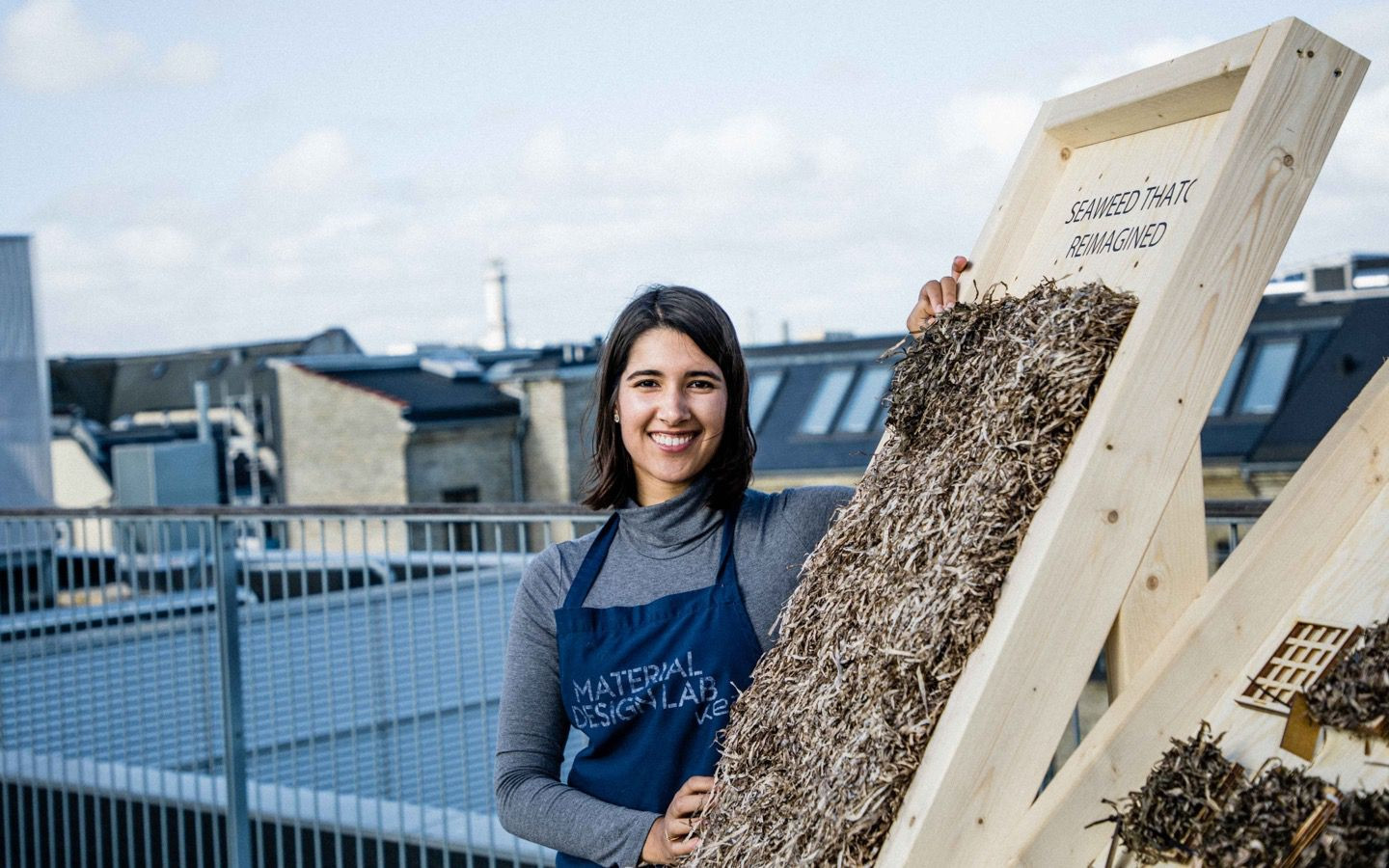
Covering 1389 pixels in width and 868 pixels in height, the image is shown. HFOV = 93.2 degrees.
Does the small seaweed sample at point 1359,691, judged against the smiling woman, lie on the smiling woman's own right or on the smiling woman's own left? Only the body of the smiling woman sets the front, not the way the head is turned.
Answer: on the smiling woman's own left

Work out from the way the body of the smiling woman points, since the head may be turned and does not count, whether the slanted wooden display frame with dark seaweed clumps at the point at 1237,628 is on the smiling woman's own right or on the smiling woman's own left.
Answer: on the smiling woman's own left

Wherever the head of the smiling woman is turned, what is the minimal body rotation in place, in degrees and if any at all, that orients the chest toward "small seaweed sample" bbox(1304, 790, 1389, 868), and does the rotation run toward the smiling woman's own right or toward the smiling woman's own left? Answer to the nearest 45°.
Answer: approximately 45° to the smiling woman's own left

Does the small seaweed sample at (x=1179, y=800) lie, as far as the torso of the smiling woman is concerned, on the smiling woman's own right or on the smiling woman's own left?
on the smiling woman's own left

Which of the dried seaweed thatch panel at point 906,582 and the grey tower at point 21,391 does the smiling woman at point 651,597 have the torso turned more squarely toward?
the dried seaweed thatch panel

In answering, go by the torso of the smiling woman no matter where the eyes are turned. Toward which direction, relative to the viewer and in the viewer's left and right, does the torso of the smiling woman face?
facing the viewer

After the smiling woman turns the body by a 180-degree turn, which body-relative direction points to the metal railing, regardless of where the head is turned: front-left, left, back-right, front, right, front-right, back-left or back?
front-left

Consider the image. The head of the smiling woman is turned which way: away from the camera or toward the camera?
toward the camera
